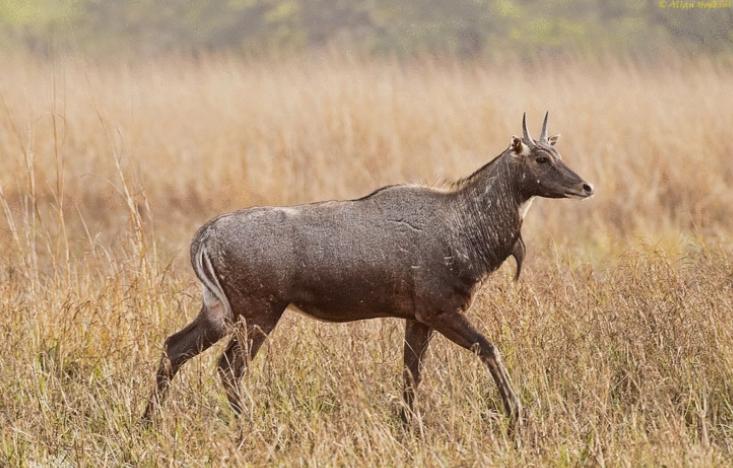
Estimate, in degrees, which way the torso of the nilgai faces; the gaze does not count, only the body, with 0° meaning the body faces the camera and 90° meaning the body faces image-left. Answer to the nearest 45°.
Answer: approximately 270°
